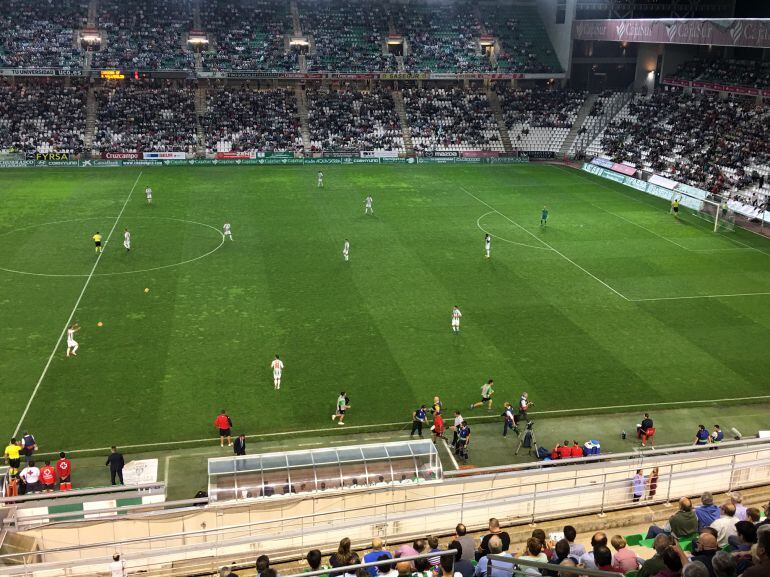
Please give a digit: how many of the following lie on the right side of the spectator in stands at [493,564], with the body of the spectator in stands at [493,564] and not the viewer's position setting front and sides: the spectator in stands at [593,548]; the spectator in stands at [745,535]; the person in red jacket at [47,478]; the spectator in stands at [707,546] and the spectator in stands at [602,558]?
4

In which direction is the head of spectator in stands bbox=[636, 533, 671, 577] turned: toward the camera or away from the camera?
away from the camera

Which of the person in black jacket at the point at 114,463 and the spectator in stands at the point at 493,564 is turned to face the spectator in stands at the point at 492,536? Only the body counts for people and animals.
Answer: the spectator in stands at the point at 493,564

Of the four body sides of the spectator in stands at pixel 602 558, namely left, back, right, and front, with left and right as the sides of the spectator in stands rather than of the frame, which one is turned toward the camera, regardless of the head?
back

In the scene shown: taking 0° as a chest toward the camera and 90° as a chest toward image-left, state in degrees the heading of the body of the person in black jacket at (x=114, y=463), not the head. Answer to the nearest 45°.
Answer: approximately 180°

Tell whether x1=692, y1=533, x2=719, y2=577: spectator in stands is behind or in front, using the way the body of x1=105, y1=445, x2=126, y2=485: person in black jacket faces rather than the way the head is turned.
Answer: behind

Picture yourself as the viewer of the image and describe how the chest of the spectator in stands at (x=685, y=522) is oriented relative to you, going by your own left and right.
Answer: facing away from the viewer and to the left of the viewer

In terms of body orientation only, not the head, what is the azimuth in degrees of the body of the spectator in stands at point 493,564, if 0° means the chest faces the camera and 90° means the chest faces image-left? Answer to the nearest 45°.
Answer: approximately 180°

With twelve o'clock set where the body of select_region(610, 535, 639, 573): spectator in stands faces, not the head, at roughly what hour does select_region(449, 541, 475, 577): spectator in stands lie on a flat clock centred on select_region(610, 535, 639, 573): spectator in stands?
select_region(449, 541, 475, 577): spectator in stands is roughly at 10 o'clock from select_region(610, 535, 639, 573): spectator in stands.

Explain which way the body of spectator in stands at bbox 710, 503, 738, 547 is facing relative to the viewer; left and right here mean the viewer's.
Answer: facing away from the viewer and to the left of the viewer

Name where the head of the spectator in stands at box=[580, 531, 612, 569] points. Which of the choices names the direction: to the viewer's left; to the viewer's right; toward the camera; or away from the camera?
away from the camera

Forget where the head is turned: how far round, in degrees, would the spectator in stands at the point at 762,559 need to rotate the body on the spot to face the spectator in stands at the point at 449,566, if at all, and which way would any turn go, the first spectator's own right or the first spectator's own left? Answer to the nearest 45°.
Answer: approximately 45° to the first spectator's own left

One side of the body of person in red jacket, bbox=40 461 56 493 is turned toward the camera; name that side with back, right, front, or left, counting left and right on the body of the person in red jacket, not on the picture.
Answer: back

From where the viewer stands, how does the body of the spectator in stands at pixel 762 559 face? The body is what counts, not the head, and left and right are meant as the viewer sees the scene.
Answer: facing away from the viewer and to the left of the viewer
